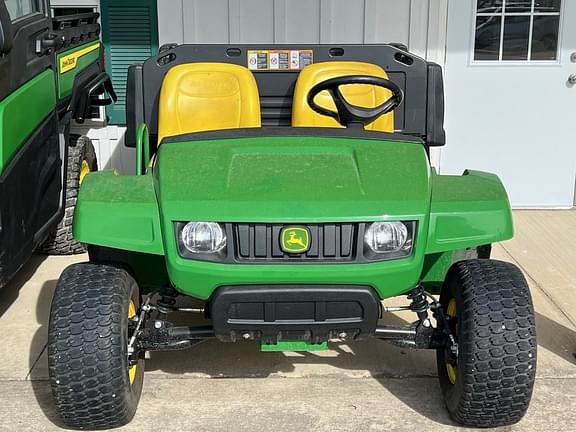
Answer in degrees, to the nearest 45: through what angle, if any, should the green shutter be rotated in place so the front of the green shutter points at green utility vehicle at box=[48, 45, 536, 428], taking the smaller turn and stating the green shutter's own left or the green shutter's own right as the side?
0° — it already faces it

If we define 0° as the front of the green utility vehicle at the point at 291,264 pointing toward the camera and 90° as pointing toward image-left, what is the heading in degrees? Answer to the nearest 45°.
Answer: approximately 0°

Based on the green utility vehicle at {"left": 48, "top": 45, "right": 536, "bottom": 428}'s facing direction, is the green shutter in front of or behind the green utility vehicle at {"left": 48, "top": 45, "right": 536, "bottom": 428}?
behind

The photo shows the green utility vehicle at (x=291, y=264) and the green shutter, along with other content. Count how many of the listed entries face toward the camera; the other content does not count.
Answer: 2

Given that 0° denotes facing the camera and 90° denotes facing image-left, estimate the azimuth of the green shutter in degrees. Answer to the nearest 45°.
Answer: approximately 0°

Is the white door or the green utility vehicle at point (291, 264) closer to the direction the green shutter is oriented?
the green utility vehicle

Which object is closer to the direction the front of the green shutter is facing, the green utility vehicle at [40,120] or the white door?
the green utility vehicle

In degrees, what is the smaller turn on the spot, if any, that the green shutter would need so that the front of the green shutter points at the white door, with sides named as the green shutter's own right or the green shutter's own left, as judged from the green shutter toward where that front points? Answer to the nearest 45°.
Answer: approximately 90° to the green shutter's own left

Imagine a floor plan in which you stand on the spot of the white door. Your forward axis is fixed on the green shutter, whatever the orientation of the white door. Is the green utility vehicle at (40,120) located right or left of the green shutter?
left

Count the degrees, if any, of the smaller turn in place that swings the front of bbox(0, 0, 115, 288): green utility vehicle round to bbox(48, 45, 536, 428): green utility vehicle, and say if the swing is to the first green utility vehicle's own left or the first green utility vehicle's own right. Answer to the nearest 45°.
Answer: approximately 90° to the first green utility vehicle's own left
